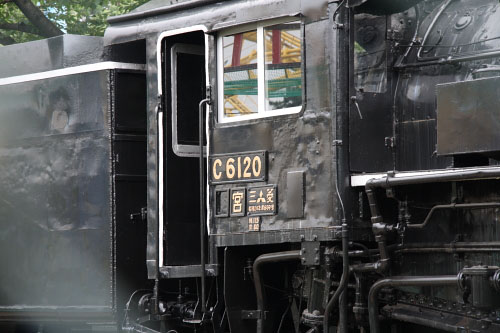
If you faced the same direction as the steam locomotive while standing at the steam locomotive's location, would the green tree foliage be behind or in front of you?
behind

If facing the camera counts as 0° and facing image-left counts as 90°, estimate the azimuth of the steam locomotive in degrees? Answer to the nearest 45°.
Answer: approximately 315°
